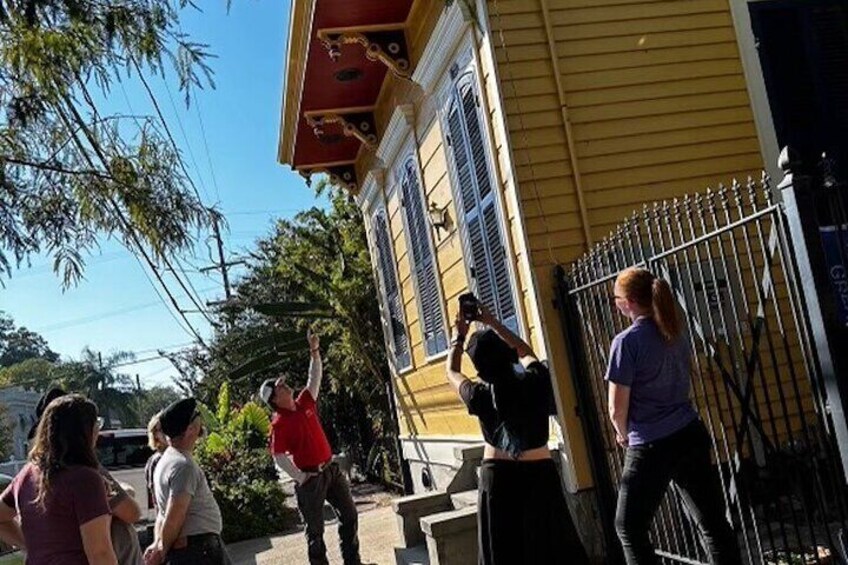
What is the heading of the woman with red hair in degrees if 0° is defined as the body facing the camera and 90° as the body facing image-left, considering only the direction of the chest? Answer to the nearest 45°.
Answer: approximately 135°

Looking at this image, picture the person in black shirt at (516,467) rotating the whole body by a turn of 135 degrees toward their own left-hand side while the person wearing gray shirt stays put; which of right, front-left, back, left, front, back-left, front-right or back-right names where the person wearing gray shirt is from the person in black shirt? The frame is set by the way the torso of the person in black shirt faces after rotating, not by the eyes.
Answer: front-right

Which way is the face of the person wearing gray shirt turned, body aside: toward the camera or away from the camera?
away from the camera

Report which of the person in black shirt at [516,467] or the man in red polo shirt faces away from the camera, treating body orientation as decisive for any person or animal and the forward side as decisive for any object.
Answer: the person in black shirt

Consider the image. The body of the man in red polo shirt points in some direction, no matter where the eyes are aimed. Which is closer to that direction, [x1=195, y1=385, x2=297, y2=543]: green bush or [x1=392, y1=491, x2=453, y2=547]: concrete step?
the concrete step

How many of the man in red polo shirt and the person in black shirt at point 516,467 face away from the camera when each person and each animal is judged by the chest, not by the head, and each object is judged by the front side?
1

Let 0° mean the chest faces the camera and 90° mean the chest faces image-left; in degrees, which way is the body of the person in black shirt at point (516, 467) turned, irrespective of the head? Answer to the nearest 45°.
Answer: approximately 180°

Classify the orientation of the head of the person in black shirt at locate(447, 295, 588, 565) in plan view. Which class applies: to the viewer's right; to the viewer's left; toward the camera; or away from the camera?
away from the camera

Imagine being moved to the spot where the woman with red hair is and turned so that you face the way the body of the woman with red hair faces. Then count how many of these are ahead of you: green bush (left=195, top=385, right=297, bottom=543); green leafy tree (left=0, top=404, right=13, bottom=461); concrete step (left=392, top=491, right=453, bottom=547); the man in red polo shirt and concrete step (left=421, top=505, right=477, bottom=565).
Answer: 5

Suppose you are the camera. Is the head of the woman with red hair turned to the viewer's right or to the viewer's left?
to the viewer's left
